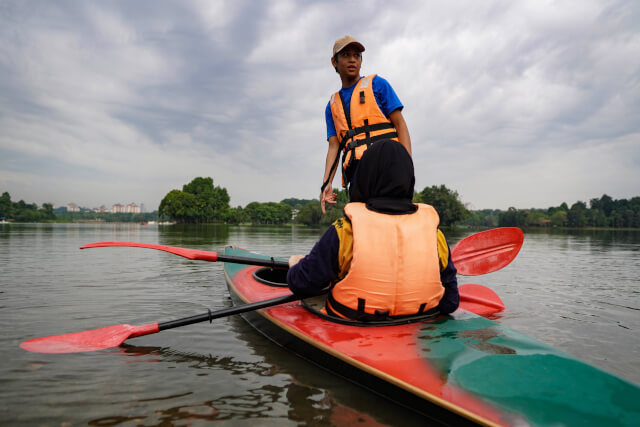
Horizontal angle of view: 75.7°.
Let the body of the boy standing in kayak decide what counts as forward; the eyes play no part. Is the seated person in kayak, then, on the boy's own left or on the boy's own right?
on the boy's own left

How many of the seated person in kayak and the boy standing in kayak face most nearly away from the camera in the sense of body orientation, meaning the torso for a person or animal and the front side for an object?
1

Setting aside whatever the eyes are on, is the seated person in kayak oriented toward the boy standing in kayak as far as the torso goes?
yes

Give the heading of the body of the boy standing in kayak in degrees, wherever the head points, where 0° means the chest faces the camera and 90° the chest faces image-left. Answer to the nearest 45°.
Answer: approximately 45°

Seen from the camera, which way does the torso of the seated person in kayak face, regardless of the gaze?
away from the camera

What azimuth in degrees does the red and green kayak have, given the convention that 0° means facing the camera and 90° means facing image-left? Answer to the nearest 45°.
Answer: approximately 135°

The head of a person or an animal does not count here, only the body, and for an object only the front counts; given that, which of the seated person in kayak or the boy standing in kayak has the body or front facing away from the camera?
the seated person in kayak
